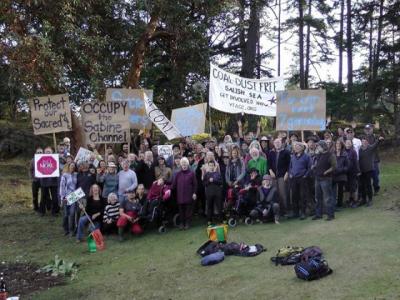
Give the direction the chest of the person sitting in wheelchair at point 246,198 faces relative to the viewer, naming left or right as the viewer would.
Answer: facing the viewer and to the left of the viewer

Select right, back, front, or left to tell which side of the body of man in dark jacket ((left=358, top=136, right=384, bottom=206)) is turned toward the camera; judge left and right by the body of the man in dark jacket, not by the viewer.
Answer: front

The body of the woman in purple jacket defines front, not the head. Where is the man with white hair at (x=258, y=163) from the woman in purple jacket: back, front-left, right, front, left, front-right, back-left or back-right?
left

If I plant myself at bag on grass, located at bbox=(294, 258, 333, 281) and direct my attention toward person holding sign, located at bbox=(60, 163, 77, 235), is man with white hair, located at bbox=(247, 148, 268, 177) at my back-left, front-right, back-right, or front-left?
front-right

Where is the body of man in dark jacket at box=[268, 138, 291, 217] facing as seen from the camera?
toward the camera

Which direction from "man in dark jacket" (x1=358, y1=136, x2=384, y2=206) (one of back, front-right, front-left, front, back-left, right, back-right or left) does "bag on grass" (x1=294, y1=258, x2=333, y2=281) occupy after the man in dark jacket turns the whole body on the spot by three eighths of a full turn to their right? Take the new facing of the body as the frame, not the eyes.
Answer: back-left

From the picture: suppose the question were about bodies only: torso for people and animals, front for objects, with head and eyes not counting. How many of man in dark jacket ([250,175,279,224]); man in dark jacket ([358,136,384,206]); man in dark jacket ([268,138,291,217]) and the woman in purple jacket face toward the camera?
4

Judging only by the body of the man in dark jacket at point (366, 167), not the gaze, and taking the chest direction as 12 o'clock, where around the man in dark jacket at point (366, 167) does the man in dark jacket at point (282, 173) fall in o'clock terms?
the man in dark jacket at point (282, 173) is roughly at 2 o'clock from the man in dark jacket at point (366, 167).

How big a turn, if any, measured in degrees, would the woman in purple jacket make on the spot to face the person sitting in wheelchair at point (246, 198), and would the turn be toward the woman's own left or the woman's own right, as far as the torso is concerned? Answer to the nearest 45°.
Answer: approximately 90° to the woman's own left

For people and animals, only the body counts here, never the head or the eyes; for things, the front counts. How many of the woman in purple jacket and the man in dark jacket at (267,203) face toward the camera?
2

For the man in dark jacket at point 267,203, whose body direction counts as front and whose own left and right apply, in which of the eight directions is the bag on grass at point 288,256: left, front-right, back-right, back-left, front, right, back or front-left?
front

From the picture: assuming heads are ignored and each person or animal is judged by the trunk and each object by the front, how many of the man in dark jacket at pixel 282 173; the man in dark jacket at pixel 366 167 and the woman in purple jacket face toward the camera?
3

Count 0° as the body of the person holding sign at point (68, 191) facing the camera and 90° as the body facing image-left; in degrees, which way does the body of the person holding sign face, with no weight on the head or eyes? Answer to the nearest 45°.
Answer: approximately 315°
